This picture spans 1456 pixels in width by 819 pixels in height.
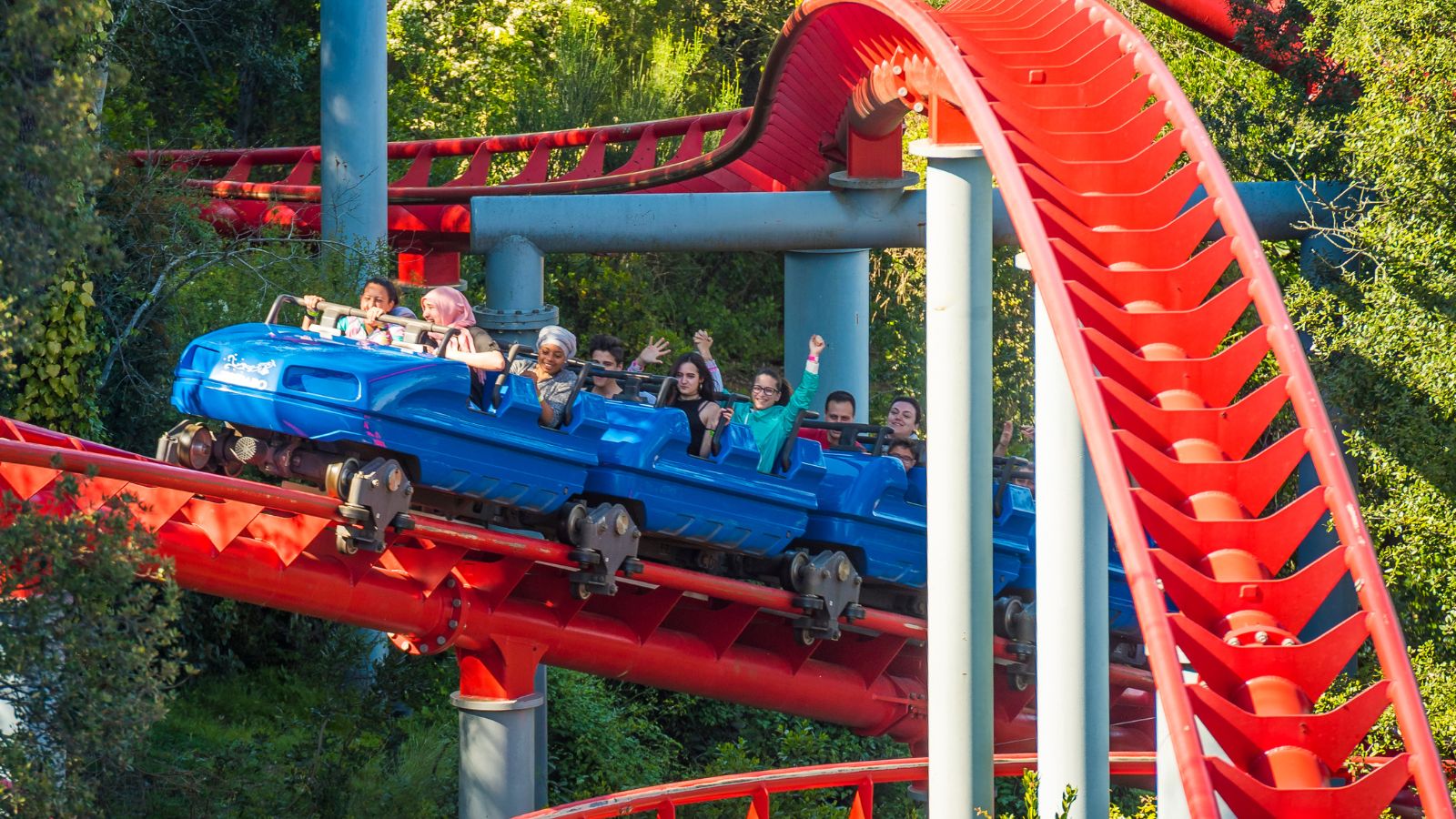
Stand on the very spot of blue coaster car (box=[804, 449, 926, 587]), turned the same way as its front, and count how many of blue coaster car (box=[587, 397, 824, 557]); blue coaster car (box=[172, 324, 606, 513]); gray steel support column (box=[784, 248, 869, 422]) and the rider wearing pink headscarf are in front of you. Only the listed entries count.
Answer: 3

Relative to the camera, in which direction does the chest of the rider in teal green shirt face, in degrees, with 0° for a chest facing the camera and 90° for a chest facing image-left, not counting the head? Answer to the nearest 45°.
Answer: approximately 45°

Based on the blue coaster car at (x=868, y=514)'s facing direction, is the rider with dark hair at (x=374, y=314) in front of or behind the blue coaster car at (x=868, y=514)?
in front

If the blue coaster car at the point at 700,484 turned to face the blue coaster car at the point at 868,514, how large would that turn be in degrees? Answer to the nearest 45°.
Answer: approximately 180°

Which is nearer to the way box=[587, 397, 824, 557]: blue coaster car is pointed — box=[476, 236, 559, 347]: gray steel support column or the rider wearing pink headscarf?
the rider wearing pink headscarf

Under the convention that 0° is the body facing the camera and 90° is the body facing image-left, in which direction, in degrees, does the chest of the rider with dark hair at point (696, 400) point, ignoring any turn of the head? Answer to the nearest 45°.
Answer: approximately 45°

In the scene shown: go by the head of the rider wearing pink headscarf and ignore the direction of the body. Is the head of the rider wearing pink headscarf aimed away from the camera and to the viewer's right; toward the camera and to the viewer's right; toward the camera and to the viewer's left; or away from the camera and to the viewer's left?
toward the camera and to the viewer's left

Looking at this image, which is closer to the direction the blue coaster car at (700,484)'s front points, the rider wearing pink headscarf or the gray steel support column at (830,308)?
the rider wearing pink headscarf

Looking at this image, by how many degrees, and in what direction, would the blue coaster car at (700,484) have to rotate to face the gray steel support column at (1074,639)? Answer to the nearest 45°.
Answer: approximately 90° to its left

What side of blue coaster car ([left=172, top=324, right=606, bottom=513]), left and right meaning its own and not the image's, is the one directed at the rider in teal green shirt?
back

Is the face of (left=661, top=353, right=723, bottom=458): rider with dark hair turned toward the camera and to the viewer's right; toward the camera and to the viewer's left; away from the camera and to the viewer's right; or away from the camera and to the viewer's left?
toward the camera and to the viewer's left

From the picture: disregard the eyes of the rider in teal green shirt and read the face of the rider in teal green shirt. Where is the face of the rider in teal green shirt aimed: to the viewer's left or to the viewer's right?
to the viewer's left

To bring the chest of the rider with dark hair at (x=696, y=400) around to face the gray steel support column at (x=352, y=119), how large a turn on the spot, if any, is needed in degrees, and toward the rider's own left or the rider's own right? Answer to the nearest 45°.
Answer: approximately 90° to the rider's own right
